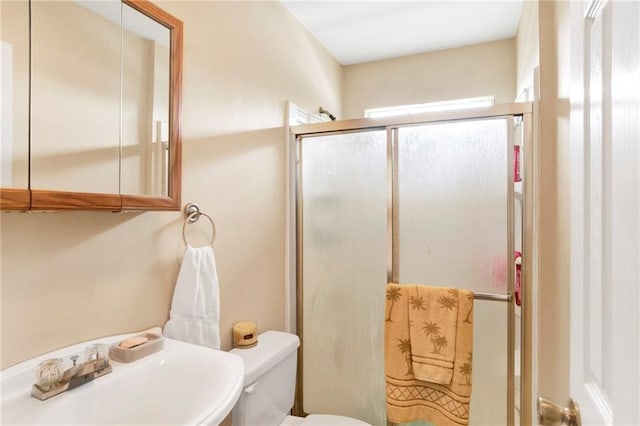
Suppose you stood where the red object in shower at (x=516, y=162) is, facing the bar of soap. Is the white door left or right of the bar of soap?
left

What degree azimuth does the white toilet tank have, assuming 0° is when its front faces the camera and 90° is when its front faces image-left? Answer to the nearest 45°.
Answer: approximately 315°

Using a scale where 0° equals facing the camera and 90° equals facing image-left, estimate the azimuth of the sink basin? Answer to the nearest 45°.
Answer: approximately 315°

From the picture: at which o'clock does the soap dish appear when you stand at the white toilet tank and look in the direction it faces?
The soap dish is roughly at 3 o'clock from the white toilet tank.

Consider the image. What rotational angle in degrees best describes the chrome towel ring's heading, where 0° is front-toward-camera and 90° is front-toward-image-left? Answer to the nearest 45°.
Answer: approximately 315°

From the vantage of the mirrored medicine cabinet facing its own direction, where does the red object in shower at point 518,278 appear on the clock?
The red object in shower is roughly at 11 o'clock from the mirrored medicine cabinet.

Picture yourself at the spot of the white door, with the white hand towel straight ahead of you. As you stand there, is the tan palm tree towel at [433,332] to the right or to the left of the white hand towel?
right

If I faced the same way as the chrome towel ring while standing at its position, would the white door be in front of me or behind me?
in front

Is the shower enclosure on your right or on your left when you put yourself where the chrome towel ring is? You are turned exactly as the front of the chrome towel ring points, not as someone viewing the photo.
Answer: on your left
